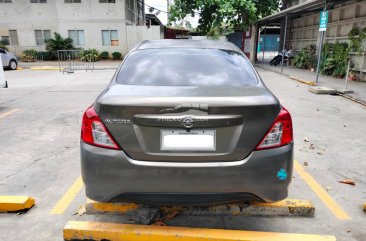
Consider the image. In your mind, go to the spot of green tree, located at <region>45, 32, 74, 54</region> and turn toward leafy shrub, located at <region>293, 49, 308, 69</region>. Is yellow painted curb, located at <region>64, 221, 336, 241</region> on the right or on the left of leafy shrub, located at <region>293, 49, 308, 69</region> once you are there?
right

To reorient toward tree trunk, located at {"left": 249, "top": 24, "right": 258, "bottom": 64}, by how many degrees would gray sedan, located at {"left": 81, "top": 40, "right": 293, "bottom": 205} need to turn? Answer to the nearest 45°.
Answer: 0° — it already faces it

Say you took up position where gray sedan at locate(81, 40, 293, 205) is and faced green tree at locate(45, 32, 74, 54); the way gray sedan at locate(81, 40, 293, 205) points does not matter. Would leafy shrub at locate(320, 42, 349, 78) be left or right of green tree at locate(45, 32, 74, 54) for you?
right

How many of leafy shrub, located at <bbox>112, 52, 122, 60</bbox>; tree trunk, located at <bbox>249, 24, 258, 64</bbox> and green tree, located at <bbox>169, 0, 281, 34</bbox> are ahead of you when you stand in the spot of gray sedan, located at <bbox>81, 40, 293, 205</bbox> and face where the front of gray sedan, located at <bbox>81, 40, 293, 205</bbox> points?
3

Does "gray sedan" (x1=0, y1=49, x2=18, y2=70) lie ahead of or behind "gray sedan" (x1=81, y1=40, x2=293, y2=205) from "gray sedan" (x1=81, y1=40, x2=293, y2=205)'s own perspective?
ahead

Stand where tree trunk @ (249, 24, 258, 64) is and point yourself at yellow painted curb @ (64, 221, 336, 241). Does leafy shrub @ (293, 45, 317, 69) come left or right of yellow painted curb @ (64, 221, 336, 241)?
left

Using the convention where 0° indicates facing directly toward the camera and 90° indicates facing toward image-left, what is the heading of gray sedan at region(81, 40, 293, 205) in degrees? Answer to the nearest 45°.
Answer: approximately 180°

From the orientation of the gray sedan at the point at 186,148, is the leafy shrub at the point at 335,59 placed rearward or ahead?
ahead

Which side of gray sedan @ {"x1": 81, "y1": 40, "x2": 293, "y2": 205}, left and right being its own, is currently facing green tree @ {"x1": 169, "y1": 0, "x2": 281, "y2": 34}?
front
